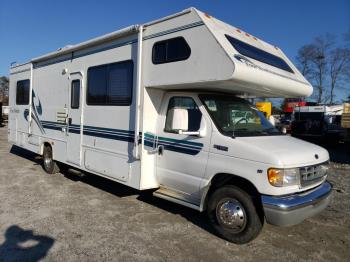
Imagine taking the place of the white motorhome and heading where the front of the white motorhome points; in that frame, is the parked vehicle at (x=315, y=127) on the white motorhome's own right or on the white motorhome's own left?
on the white motorhome's own left

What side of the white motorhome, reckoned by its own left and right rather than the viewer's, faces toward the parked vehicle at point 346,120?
left
